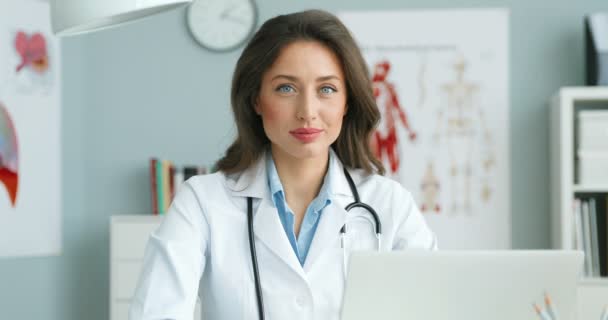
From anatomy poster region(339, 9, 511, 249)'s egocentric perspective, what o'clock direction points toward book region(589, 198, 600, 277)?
The book is roughly at 10 o'clock from the anatomy poster.

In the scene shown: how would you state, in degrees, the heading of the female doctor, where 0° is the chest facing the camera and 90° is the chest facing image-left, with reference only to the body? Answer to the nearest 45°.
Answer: approximately 0°

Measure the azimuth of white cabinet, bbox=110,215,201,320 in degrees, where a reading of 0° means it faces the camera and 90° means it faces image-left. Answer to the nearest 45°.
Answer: approximately 0°

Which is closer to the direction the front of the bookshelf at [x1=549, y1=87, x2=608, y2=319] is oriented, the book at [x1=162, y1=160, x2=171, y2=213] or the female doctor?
the female doctor

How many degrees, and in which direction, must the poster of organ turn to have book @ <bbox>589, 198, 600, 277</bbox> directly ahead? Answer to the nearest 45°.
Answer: approximately 45° to its left

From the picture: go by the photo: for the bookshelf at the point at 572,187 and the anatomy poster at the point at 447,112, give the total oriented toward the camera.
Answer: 2

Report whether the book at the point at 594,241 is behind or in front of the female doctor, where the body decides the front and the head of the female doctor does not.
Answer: behind
